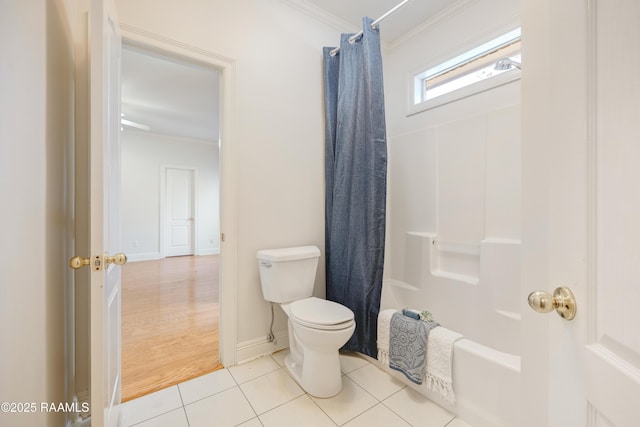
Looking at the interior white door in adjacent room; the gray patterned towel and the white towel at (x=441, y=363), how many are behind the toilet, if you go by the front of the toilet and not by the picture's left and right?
1

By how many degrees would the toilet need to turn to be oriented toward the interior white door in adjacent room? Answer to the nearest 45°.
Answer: approximately 180°

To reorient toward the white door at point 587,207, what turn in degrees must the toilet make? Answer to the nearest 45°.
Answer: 0° — it already faces it

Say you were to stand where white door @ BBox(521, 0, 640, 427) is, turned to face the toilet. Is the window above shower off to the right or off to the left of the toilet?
right

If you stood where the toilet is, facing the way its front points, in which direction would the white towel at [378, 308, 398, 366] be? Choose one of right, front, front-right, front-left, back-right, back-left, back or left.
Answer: front-left

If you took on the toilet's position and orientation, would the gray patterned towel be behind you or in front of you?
in front

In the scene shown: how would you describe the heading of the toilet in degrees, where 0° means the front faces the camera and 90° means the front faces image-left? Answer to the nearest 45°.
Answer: approximately 315°
